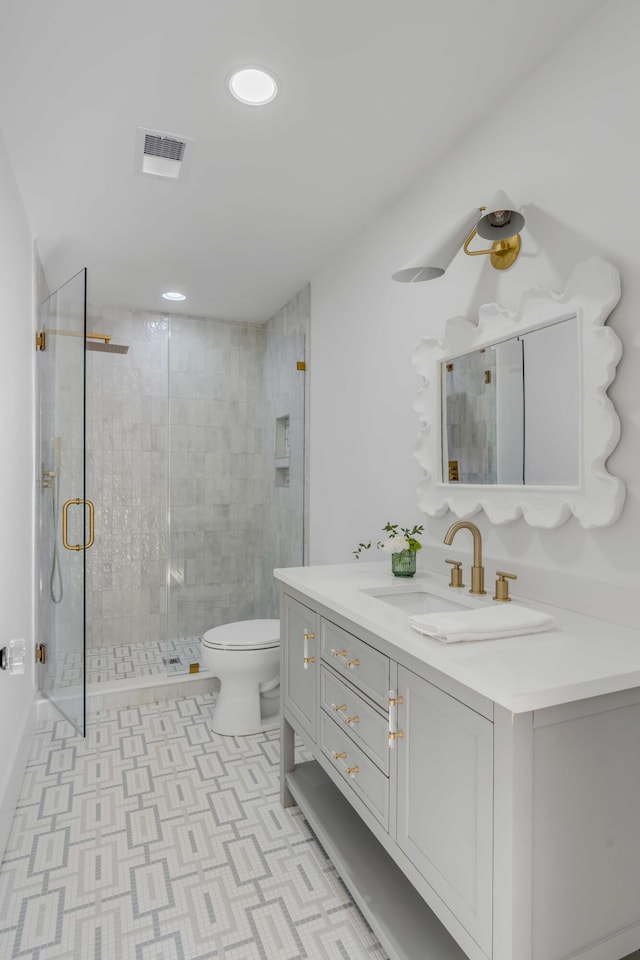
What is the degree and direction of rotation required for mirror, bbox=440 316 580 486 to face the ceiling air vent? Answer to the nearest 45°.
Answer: approximately 45° to its right

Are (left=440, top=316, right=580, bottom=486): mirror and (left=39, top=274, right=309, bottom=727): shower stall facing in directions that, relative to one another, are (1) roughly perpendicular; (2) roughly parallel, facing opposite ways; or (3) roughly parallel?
roughly perpendicular

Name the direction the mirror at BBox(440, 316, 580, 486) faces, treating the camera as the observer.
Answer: facing the viewer and to the left of the viewer

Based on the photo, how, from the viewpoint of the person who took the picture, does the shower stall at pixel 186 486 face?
facing the viewer

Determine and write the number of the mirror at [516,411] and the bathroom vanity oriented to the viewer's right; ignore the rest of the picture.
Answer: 0

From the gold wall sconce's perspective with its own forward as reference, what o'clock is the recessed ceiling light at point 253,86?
The recessed ceiling light is roughly at 1 o'clock from the gold wall sconce.
